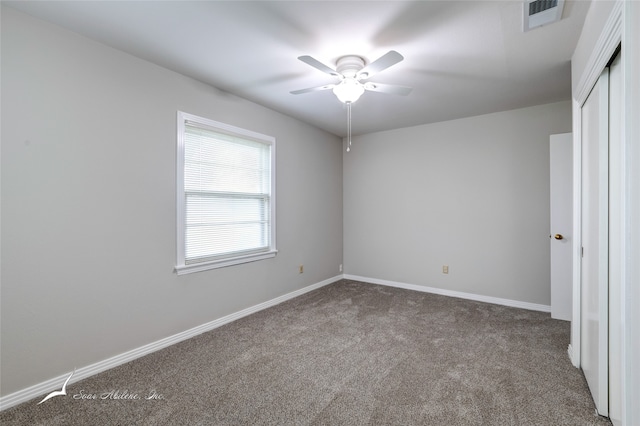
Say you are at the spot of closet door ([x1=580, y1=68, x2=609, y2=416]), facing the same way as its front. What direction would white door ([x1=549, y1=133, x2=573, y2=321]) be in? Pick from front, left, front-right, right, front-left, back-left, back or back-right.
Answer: right

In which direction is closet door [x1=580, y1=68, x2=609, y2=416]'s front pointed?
to the viewer's left
